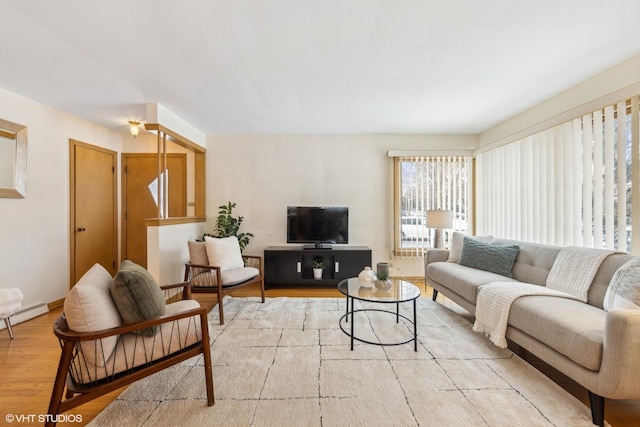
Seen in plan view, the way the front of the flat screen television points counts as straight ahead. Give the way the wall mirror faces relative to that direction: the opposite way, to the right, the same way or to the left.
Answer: to the left

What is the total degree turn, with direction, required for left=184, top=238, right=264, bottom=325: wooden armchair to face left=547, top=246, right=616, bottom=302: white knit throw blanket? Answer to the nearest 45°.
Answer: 0° — it already faces it

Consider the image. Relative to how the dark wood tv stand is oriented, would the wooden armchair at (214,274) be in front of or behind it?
in front

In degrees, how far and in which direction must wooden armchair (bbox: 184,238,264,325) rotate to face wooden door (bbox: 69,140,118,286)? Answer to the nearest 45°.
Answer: approximately 180°

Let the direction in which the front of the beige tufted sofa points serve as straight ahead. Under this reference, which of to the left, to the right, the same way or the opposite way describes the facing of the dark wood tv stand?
to the left

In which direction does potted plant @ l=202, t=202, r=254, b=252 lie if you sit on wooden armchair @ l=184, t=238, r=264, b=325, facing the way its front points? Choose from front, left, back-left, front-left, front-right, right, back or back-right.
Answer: back-left

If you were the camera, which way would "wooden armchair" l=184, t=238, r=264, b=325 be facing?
facing the viewer and to the right of the viewer

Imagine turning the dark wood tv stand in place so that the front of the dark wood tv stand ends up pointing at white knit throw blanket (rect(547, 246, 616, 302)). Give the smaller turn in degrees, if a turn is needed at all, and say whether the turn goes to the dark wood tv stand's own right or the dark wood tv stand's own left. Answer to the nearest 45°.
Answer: approximately 45° to the dark wood tv stand's own left

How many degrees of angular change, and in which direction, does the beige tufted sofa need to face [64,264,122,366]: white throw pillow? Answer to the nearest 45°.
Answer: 0° — it already faces it

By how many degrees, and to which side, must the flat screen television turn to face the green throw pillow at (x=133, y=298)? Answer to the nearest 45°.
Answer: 0° — it already faces it

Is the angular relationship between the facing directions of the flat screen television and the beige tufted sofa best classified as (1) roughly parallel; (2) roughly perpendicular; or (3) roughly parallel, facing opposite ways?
roughly perpendicular

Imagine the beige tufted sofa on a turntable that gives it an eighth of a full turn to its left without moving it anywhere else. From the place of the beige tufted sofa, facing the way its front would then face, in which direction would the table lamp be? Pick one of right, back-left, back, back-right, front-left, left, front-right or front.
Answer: back-right

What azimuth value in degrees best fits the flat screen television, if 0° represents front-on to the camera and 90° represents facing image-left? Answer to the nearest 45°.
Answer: approximately 0°

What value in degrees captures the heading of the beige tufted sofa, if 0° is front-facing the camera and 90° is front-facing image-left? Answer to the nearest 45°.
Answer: approximately 45°

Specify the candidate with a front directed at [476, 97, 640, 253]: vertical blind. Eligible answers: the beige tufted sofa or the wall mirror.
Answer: the wall mirror

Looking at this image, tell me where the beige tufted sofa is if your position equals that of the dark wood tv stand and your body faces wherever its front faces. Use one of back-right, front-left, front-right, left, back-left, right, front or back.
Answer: front-left

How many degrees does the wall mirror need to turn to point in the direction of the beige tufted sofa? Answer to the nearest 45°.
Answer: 0° — it already faces it
